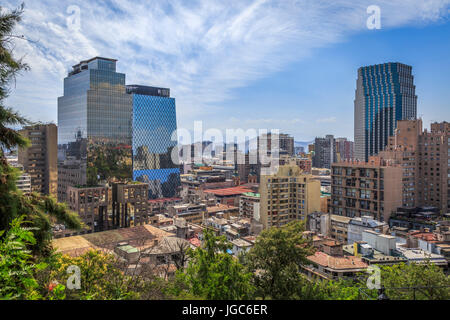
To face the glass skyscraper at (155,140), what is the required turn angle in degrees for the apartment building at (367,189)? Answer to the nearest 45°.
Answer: approximately 90° to its right

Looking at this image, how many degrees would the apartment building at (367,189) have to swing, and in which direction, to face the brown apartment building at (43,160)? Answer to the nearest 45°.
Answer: approximately 45° to its right

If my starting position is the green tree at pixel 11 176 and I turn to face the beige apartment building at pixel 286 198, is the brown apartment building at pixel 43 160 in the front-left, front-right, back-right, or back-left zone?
front-left

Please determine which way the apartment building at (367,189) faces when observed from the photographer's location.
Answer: facing the viewer and to the left of the viewer

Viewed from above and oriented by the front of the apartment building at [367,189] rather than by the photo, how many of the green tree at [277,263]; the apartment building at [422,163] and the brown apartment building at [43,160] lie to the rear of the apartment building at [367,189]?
1

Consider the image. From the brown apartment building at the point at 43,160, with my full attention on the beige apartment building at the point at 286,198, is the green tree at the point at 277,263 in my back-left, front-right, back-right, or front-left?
front-right

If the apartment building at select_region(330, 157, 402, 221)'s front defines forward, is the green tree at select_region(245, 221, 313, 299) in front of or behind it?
in front

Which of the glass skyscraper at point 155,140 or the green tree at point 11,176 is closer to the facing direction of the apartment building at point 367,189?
the green tree

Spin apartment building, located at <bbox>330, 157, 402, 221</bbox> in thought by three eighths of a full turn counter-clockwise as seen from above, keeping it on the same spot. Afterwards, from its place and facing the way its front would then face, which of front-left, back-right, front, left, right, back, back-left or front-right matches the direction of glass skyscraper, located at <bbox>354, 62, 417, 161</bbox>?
left

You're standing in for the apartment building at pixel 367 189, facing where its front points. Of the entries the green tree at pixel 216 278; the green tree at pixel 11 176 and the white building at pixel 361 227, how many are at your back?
0

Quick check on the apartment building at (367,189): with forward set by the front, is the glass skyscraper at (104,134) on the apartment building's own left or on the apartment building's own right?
on the apartment building's own right

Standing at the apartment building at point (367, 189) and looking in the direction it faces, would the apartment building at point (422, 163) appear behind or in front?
behind
